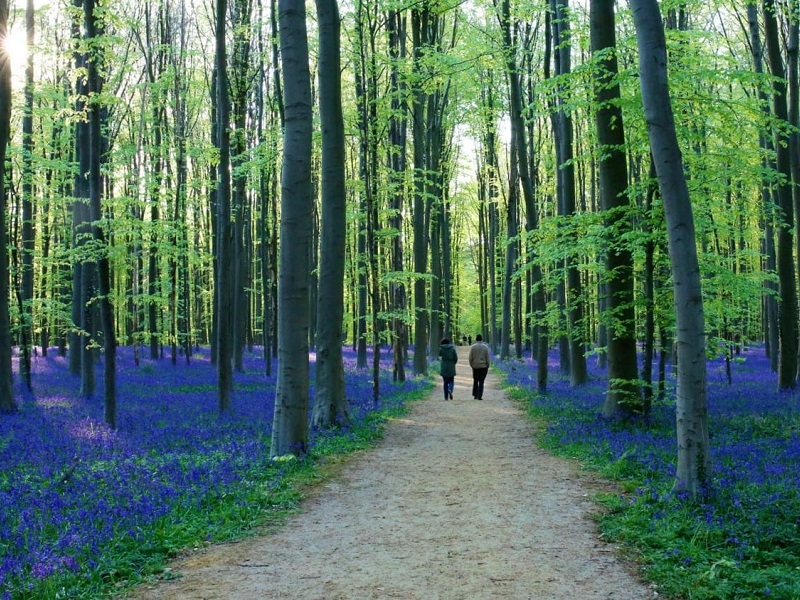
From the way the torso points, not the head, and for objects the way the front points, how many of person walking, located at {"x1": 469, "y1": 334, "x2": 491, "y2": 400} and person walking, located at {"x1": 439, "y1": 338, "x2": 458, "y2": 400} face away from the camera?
2

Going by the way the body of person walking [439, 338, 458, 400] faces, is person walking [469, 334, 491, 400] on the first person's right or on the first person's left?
on the first person's right

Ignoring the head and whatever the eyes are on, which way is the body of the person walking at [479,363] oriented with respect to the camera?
away from the camera

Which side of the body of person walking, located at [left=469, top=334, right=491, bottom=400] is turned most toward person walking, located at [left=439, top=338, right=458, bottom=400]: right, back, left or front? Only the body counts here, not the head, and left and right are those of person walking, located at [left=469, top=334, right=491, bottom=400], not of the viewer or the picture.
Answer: left

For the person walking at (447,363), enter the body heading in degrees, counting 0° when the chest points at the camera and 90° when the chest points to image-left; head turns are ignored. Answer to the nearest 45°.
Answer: approximately 180°
